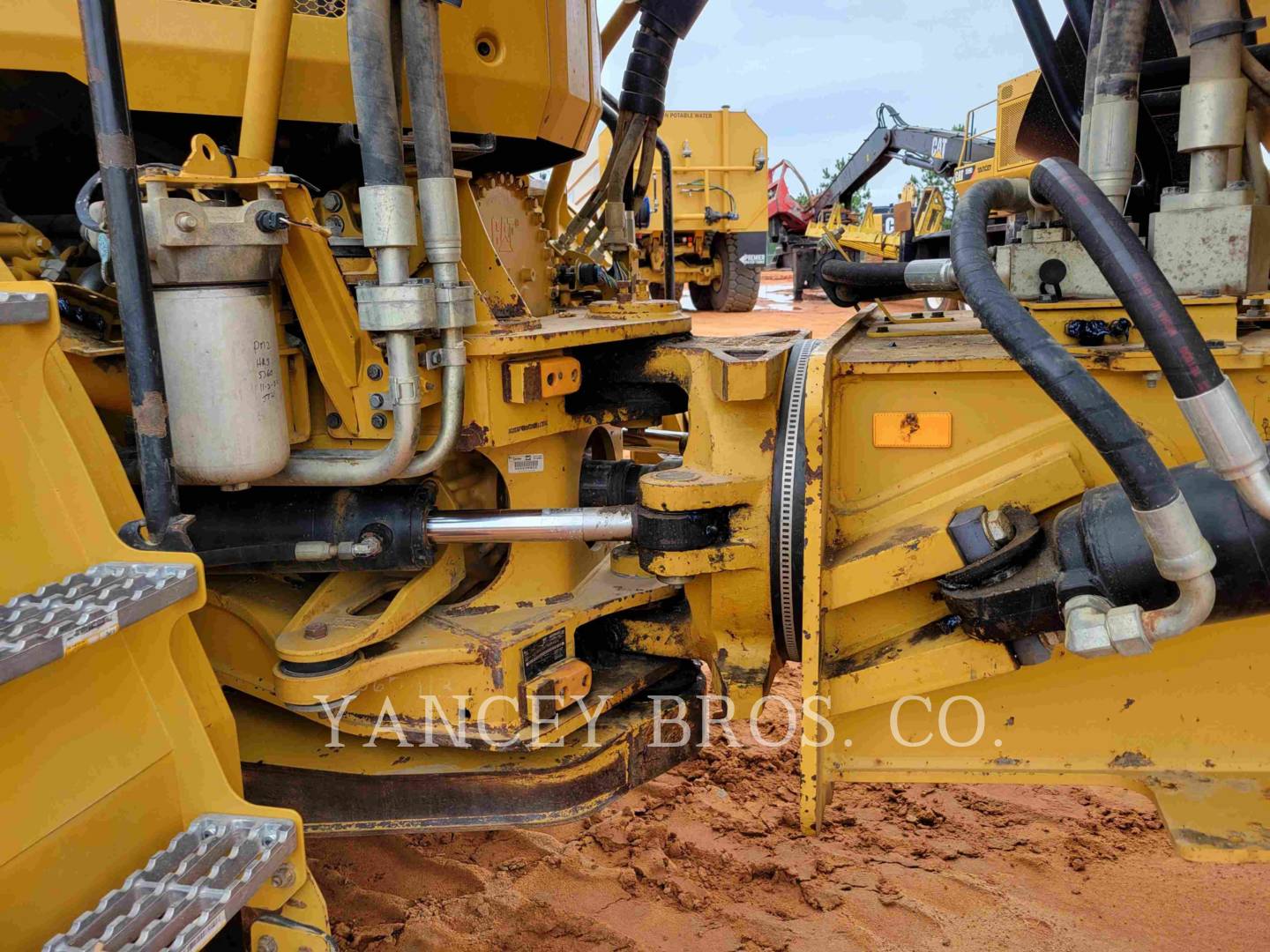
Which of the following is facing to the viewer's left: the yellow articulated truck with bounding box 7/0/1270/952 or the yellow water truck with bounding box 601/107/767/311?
the yellow articulated truck with bounding box 7/0/1270/952

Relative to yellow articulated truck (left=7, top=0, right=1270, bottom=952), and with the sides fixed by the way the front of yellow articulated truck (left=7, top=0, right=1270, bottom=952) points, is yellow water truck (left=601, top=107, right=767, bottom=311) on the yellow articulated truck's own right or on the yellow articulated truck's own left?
on the yellow articulated truck's own right

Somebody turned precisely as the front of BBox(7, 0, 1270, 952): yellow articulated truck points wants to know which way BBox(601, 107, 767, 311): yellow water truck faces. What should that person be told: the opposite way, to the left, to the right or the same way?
to the right

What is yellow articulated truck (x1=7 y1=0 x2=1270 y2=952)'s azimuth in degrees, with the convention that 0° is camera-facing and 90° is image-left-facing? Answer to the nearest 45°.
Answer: approximately 90°

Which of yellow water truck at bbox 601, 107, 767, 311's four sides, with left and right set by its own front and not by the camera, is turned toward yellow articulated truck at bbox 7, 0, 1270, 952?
back

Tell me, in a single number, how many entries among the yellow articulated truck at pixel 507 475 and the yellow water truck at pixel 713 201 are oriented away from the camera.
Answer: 1

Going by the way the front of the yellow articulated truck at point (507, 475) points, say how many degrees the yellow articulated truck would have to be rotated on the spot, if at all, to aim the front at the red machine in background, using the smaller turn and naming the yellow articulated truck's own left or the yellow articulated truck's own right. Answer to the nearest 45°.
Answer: approximately 90° to the yellow articulated truck's own right

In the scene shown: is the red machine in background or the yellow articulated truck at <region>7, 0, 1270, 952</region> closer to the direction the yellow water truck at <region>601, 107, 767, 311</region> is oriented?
the red machine in background

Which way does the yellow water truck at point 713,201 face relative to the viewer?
away from the camera
